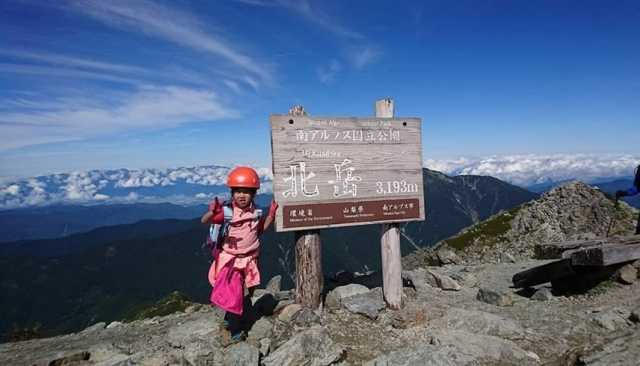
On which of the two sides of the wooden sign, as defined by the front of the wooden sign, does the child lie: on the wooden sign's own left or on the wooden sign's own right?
on the wooden sign's own right

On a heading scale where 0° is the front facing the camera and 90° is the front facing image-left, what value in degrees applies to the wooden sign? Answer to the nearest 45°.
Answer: approximately 0°

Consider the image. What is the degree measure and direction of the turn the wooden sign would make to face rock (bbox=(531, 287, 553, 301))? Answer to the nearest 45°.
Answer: approximately 90° to its left

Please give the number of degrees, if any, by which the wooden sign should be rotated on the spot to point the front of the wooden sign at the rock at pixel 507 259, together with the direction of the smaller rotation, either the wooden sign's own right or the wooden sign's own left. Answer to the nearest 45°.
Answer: approximately 135° to the wooden sign's own left

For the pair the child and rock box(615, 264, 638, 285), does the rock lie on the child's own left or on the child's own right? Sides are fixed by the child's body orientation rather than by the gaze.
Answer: on the child's own left

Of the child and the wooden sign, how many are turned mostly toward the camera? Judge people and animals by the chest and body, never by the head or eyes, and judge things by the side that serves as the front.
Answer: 2

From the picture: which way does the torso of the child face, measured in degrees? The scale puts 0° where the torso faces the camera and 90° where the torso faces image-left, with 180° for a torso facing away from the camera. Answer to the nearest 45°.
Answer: approximately 0°

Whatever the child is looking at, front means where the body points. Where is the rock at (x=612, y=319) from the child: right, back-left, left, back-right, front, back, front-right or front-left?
left
